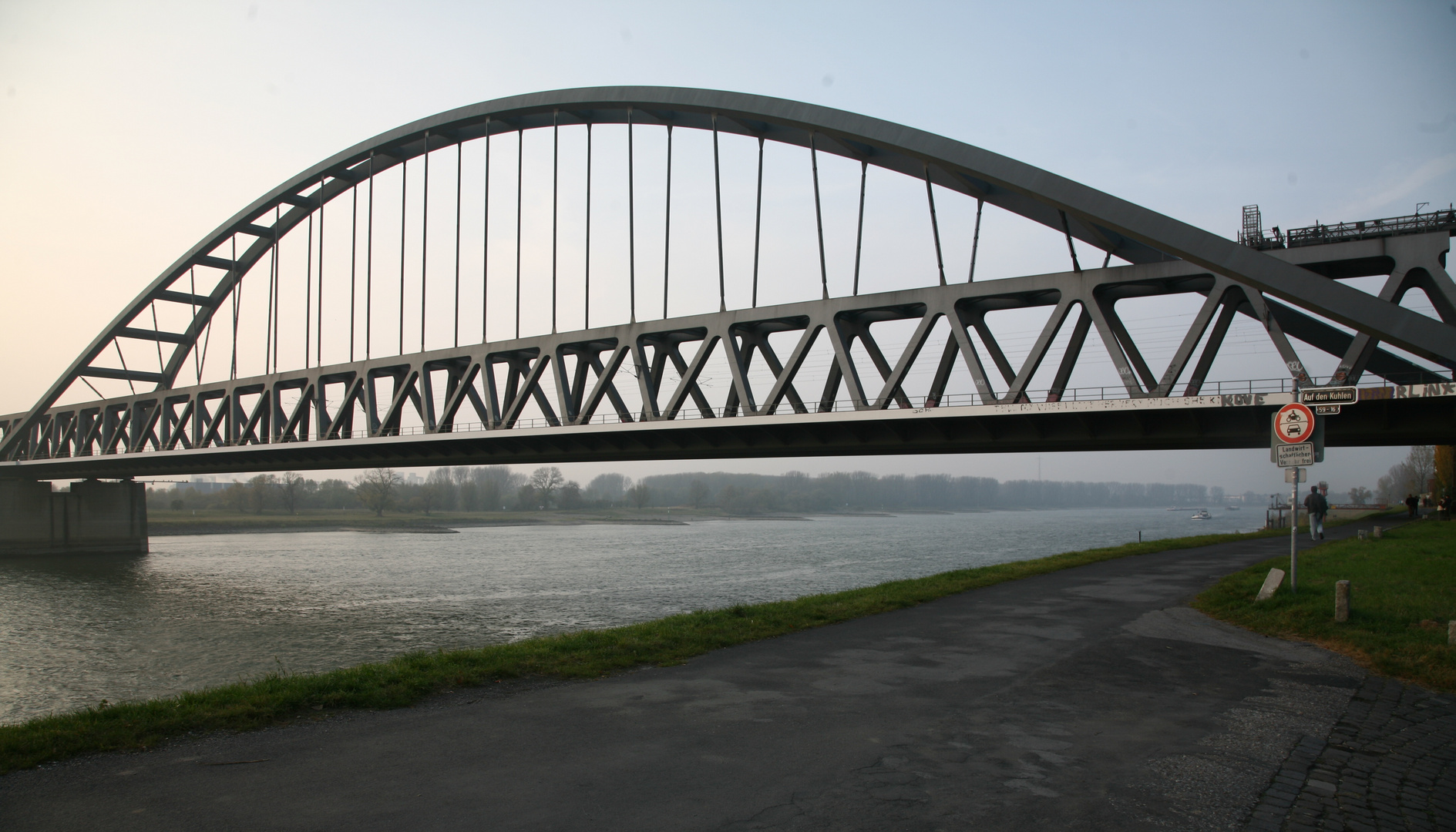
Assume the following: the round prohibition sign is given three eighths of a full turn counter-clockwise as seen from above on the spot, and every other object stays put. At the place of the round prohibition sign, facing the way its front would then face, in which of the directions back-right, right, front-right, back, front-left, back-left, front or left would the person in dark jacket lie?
front-left

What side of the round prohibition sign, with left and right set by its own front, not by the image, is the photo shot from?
front

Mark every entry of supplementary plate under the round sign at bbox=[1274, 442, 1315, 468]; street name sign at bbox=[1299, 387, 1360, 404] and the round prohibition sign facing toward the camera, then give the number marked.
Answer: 3

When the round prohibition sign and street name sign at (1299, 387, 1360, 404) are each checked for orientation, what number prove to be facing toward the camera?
2

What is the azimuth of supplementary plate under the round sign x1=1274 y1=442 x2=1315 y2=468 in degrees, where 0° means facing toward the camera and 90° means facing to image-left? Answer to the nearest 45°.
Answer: approximately 0°

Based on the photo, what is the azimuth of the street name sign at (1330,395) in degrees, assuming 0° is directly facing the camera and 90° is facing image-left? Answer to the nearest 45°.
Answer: approximately 0°

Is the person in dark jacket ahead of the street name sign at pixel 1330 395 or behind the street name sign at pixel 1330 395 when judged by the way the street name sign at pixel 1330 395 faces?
behind

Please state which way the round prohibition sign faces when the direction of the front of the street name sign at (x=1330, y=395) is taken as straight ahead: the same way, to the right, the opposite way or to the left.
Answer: the same way

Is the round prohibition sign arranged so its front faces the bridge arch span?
no
